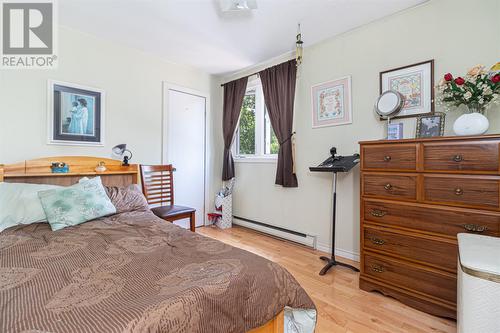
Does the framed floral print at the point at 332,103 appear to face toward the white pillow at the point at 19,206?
yes

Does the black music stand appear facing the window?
no

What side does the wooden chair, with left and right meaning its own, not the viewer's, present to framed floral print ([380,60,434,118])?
front

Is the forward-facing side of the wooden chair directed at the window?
no

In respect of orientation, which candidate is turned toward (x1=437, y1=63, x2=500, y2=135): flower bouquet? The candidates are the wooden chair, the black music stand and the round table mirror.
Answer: the wooden chair

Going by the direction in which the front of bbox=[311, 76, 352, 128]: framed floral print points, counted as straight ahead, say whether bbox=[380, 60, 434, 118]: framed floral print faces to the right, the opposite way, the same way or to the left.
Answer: the same way

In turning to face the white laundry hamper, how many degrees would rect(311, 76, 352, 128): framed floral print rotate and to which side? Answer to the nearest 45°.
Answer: approximately 90° to its left

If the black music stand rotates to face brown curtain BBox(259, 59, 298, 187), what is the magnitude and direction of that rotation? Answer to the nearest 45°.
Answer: approximately 90° to its right

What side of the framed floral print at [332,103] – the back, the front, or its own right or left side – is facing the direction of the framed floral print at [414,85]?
left

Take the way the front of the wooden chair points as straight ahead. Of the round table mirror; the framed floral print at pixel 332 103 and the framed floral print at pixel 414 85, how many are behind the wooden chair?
0

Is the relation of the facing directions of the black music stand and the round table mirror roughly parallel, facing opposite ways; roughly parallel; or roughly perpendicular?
roughly parallel

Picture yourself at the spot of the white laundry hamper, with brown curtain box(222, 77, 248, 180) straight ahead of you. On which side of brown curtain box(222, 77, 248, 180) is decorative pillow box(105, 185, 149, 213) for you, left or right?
left

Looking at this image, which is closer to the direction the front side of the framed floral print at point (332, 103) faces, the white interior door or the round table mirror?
the white interior door

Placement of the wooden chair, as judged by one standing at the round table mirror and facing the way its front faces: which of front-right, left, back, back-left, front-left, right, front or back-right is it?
front-right

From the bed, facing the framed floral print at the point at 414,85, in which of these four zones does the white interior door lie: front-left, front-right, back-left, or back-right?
front-left

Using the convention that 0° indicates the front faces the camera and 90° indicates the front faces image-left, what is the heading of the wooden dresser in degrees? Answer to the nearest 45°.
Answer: approximately 45°

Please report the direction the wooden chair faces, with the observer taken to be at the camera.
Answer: facing the viewer and to the right of the viewer

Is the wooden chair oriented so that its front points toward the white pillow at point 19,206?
no

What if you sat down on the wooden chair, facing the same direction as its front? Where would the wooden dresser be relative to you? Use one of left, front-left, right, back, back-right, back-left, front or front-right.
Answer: front
